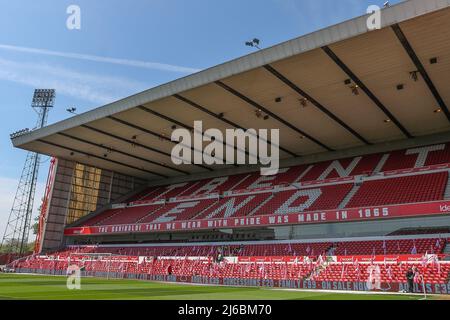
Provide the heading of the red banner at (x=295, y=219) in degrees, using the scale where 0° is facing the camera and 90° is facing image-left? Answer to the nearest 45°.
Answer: approximately 45°

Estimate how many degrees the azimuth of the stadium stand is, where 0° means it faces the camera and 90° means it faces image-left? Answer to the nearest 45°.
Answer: approximately 45°
